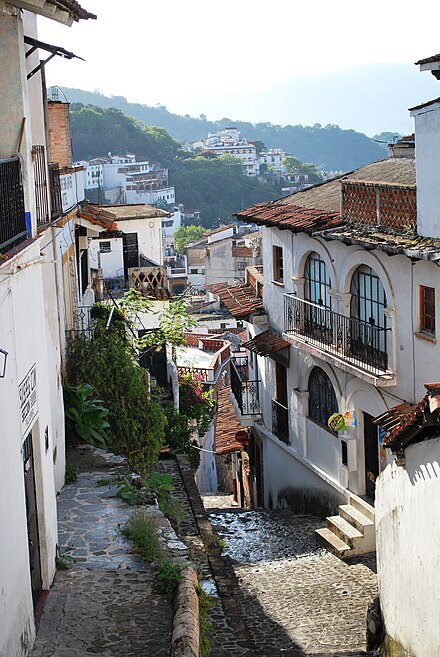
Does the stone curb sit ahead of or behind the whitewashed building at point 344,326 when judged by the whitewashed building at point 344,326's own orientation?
ahead

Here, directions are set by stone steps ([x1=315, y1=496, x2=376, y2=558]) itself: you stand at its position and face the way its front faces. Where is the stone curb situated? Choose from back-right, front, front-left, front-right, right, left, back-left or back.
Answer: front-left

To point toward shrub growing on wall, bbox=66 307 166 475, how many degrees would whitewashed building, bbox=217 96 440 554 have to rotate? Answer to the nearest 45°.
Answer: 0° — it already faces it

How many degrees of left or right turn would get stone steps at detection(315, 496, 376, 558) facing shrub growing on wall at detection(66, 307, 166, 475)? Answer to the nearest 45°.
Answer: approximately 45° to its right

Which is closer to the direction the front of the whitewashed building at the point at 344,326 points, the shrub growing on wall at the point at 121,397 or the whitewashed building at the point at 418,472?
the shrub growing on wall

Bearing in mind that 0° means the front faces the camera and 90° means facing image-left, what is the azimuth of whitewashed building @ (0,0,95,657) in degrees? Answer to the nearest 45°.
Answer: approximately 270°

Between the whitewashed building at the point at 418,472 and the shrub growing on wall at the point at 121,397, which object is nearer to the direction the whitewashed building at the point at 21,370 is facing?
the whitewashed building

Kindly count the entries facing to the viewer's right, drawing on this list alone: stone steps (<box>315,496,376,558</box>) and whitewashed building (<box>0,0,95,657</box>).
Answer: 1

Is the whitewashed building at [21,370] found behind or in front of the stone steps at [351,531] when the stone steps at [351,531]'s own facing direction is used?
in front

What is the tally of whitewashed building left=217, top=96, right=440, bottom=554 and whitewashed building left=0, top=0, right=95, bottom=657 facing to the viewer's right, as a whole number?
1

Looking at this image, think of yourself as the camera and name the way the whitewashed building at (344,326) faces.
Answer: facing the viewer and to the left of the viewer
